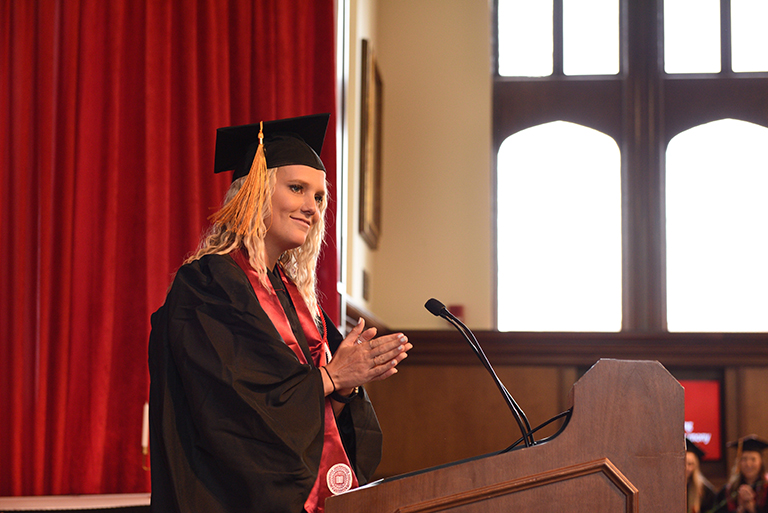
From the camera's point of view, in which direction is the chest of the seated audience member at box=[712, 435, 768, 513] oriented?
toward the camera

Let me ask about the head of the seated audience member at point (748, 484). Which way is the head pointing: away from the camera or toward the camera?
toward the camera

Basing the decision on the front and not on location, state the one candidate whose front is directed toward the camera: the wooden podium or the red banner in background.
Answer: the red banner in background

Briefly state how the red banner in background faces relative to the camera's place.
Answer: facing the viewer

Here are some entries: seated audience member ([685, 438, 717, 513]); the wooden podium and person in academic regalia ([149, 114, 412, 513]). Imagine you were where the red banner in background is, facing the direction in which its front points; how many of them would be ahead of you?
3

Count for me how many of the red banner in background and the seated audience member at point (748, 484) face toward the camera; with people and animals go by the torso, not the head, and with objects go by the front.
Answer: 2

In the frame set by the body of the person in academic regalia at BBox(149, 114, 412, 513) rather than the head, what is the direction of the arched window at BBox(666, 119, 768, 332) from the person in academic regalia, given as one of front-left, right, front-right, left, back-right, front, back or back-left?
left

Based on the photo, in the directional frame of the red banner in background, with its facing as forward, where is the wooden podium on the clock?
The wooden podium is roughly at 12 o'clock from the red banner in background.
